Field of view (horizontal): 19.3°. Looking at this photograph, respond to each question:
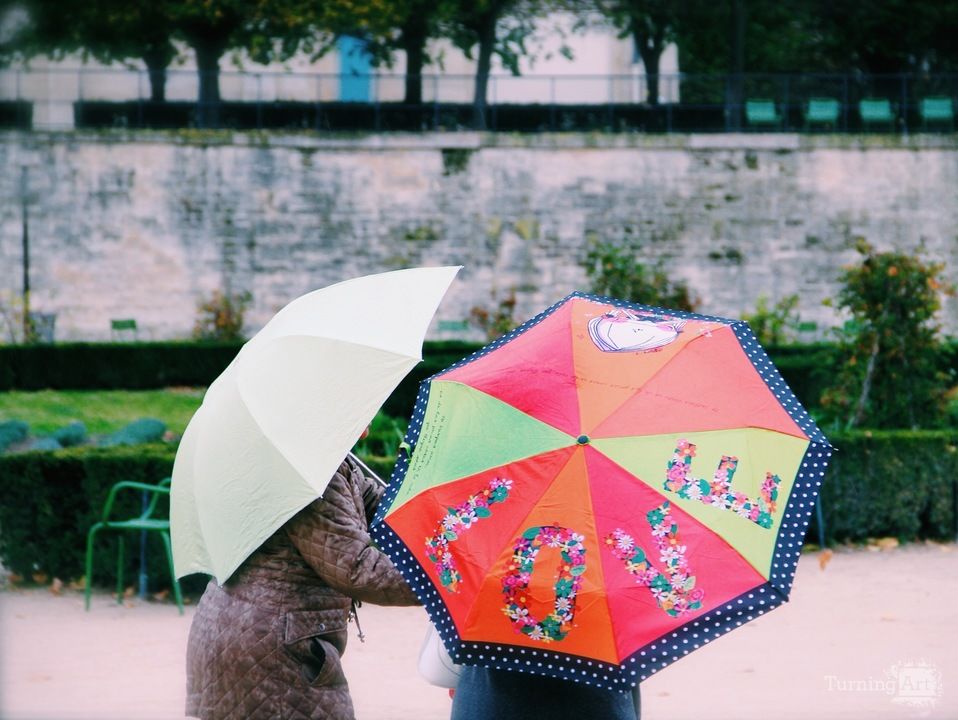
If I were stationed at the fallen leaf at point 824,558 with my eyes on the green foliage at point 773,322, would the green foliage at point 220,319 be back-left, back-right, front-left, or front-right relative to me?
front-left

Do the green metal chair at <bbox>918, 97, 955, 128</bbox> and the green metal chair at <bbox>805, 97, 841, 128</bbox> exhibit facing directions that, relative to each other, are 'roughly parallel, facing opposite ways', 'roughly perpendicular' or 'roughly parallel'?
roughly parallel
